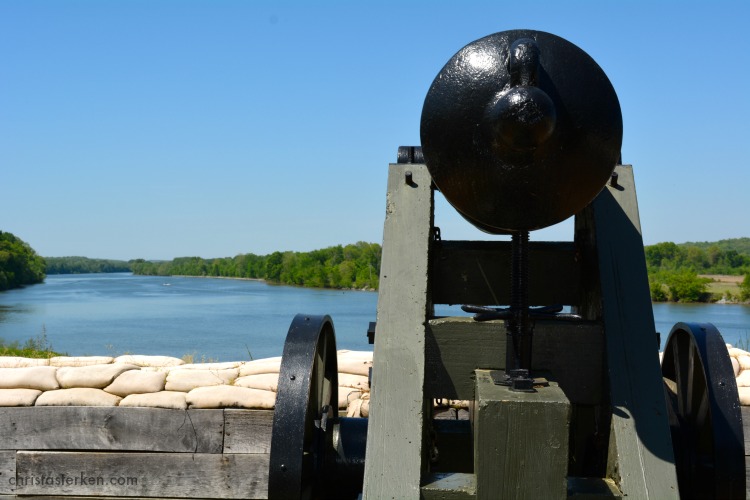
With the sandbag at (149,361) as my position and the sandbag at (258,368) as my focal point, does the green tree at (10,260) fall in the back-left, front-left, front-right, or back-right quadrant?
back-left

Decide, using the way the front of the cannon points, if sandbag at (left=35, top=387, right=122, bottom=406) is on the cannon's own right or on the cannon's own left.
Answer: on the cannon's own left

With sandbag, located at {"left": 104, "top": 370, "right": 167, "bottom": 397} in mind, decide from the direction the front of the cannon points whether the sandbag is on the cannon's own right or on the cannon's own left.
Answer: on the cannon's own left

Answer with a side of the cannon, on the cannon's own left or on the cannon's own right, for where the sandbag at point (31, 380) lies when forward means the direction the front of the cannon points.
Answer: on the cannon's own left

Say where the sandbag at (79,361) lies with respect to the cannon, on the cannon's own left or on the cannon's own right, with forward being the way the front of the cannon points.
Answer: on the cannon's own left

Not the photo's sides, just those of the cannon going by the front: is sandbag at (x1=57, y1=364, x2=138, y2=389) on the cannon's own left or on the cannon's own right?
on the cannon's own left

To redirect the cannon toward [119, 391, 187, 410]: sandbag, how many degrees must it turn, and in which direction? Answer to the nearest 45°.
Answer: approximately 45° to its left

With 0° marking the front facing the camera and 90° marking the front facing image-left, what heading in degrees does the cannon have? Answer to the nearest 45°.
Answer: approximately 180°
